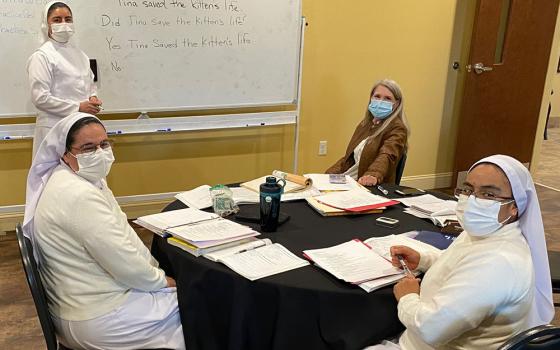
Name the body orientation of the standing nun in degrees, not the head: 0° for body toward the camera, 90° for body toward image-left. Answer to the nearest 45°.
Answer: approximately 315°

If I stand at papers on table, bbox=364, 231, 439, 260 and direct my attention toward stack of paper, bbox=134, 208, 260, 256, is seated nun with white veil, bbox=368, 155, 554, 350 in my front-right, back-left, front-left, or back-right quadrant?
back-left

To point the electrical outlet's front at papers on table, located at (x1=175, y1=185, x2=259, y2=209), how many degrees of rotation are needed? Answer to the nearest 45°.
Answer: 0° — it already faces it

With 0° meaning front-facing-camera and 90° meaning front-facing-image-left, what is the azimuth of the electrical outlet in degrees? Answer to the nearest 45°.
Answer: approximately 0°

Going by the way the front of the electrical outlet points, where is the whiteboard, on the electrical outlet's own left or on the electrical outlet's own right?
on the electrical outlet's own right

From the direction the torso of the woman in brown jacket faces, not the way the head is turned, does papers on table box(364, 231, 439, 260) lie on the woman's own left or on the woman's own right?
on the woman's own left

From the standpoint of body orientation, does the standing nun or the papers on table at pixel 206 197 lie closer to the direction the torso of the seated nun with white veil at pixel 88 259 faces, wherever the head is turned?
the papers on table

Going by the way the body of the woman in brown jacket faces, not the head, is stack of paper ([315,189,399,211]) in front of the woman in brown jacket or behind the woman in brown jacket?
in front

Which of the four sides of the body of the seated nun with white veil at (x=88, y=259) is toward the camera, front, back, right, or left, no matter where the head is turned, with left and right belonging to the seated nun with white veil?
right

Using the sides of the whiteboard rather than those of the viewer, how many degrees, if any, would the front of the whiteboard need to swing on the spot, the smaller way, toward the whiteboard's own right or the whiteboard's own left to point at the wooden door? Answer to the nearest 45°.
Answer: approximately 90° to the whiteboard's own left

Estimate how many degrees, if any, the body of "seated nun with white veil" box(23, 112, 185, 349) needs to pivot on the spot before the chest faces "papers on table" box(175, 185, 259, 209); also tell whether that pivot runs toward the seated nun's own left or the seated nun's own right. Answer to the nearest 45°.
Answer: approximately 45° to the seated nun's own left

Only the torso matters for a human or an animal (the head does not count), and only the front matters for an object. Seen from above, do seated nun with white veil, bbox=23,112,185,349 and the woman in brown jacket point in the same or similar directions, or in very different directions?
very different directions
